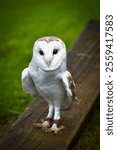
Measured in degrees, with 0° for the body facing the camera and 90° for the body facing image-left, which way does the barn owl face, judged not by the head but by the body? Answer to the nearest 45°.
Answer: approximately 0°
